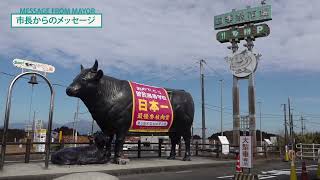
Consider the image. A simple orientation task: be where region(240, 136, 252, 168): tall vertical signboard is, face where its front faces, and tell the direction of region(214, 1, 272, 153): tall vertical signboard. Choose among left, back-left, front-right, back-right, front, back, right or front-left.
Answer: back

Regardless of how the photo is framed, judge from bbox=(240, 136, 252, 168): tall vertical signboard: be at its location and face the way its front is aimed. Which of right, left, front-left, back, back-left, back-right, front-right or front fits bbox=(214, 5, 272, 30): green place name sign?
back

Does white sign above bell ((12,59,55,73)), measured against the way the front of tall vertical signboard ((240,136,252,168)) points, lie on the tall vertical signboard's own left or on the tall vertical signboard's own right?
on the tall vertical signboard's own right

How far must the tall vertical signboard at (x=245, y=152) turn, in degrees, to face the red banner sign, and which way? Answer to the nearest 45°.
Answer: approximately 135° to its right

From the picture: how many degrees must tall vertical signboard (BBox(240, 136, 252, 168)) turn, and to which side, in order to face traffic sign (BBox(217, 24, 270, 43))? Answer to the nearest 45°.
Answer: approximately 180°

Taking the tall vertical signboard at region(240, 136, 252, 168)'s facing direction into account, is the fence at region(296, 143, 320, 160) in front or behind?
behind

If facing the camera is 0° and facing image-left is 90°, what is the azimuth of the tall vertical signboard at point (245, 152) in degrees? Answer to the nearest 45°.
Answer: approximately 0°

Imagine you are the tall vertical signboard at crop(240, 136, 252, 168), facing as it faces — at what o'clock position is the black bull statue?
The black bull statue is roughly at 4 o'clock from the tall vertical signboard.
